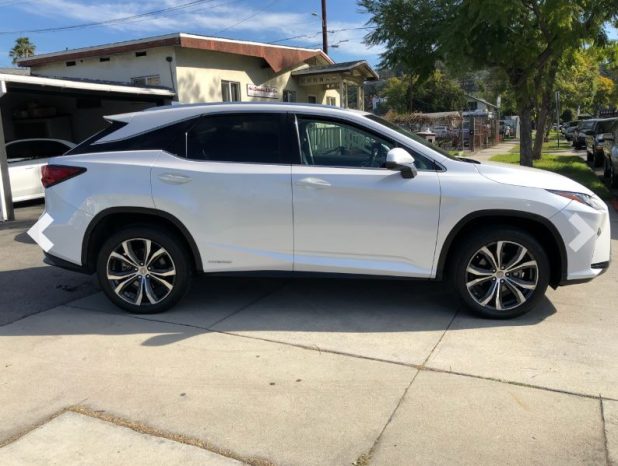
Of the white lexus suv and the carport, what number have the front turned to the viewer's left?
0

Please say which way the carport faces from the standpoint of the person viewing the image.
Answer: facing the viewer and to the right of the viewer

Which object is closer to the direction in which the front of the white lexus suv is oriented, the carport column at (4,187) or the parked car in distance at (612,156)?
the parked car in distance

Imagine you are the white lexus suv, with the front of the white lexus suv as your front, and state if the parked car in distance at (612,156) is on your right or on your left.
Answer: on your left

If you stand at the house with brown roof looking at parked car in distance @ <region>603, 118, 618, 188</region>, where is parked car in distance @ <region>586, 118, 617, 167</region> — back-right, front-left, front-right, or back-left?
front-left

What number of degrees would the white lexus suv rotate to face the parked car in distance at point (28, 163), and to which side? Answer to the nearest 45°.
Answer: approximately 135° to its left

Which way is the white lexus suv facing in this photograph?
to the viewer's right

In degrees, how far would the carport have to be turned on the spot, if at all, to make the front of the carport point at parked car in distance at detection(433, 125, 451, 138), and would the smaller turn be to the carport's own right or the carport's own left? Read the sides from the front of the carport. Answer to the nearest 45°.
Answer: approximately 90° to the carport's own left

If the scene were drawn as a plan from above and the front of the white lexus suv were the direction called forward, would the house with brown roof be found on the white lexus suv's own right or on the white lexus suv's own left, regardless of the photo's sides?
on the white lexus suv's own left
